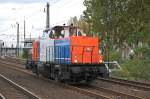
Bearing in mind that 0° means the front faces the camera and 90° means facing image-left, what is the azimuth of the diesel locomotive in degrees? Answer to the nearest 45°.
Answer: approximately 315°
